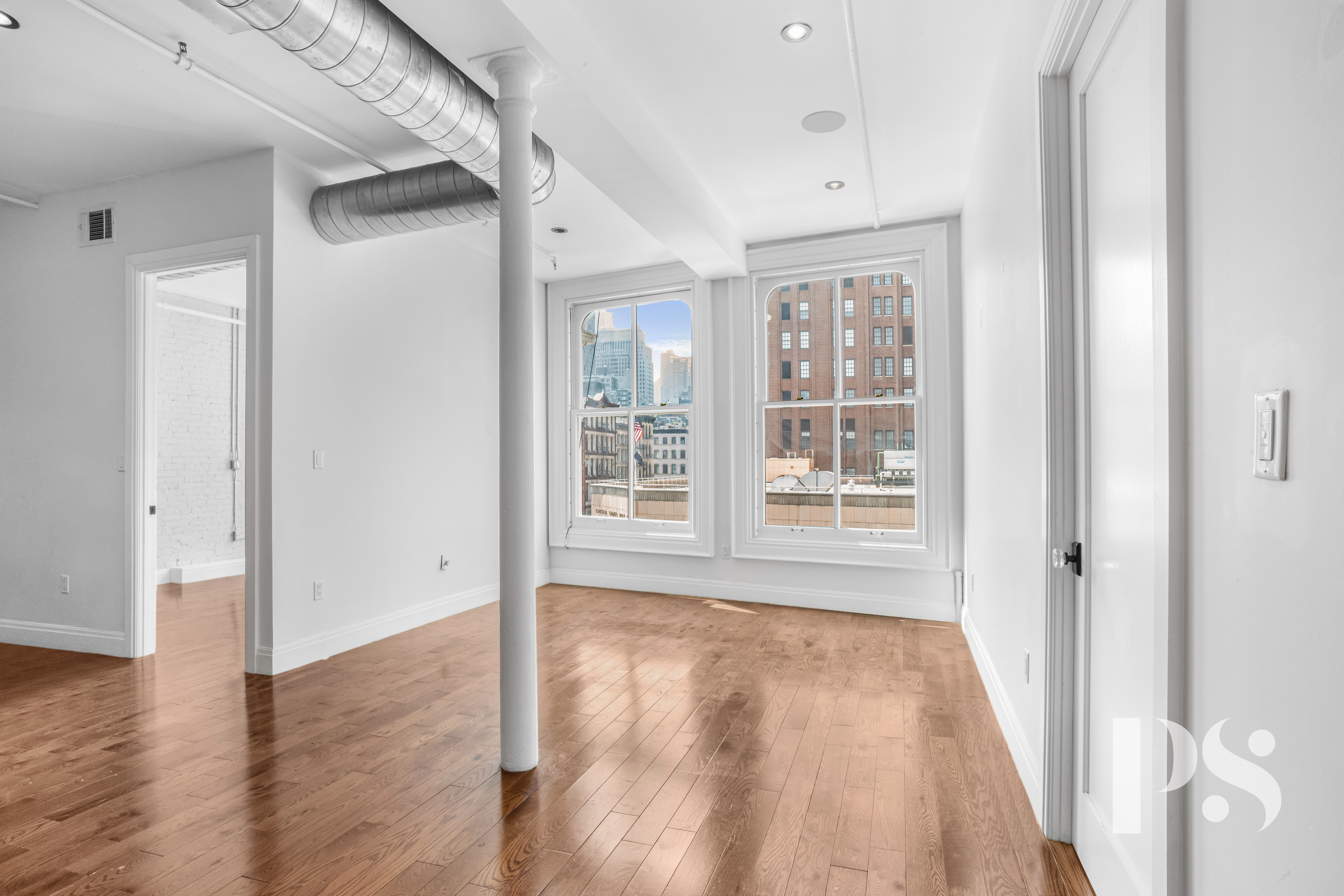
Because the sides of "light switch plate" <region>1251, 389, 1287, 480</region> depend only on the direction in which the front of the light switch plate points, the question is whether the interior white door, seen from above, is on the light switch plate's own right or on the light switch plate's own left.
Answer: on the light switch plate's own right

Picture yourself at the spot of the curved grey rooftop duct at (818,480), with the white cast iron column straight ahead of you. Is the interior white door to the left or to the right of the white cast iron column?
left

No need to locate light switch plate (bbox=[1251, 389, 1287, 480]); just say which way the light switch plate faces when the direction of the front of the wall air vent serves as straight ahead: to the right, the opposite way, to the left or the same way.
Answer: to the right

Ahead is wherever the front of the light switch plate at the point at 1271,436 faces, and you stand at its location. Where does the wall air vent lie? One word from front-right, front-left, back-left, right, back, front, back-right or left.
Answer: front-right

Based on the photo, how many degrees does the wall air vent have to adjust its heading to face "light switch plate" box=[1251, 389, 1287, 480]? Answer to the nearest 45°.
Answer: approximately 45° to its left

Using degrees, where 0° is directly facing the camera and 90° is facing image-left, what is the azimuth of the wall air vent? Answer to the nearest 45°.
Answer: approximately 45°

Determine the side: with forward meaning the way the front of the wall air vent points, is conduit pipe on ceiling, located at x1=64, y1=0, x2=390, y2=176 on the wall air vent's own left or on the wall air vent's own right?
on the wall air vent's own left

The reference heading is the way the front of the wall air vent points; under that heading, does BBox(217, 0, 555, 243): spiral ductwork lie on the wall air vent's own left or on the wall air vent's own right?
on the wall air vent's own left

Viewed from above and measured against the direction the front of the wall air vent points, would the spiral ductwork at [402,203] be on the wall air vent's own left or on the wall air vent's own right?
on the wall air vent's own left

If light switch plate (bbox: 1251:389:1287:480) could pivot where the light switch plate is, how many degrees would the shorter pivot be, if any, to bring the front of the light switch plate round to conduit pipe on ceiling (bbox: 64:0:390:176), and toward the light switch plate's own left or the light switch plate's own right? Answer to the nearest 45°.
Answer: approximately 45° to the light switch plate's own right

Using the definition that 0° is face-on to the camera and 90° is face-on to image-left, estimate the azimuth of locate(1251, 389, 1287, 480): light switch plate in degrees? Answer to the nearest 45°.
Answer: approximately 45°

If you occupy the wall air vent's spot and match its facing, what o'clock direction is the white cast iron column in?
The white cast iron column is roughly at 10 o'clock from the wall air vent.

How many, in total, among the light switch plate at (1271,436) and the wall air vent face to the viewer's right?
0

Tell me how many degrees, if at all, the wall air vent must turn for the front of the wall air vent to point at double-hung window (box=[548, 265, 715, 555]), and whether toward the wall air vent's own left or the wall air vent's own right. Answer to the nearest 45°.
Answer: approximately 135° to the wall air vent's own left

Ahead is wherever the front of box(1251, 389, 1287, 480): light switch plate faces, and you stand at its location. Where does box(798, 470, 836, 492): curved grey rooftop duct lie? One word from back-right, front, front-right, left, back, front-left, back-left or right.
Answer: right

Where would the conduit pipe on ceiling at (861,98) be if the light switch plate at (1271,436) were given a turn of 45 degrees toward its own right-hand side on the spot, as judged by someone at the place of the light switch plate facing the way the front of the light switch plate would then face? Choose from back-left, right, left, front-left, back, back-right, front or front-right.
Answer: front-right

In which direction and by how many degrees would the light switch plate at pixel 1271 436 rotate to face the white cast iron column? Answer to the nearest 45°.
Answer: approximately 45° to its right

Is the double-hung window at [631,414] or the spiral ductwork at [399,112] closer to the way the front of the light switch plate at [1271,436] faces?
the spiral ductwork

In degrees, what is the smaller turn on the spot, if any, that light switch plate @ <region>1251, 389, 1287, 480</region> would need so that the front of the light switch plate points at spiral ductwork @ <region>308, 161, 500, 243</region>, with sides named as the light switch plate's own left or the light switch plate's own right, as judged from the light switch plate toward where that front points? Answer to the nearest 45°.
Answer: approximately 45° to the light switch plate's own right

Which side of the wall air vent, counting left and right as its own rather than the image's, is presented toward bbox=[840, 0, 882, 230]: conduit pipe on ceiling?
left

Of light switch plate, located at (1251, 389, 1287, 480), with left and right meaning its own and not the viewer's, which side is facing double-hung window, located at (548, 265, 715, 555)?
right
